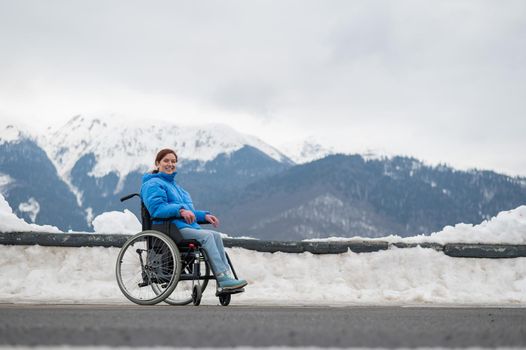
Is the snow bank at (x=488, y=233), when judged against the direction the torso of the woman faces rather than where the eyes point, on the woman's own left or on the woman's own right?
on the woman's own left

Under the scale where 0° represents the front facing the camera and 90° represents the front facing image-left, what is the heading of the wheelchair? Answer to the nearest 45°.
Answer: approximately 315°

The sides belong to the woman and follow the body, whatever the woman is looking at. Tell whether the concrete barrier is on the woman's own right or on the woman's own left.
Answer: on the woman's own left

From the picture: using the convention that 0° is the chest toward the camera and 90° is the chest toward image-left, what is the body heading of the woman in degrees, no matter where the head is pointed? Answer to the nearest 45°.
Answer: approximately 315°

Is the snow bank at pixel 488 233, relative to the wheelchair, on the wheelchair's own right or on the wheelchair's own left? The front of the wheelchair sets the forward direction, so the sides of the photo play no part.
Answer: on the wheelchair's own left

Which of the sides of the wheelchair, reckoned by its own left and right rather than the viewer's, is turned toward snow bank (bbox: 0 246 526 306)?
left
